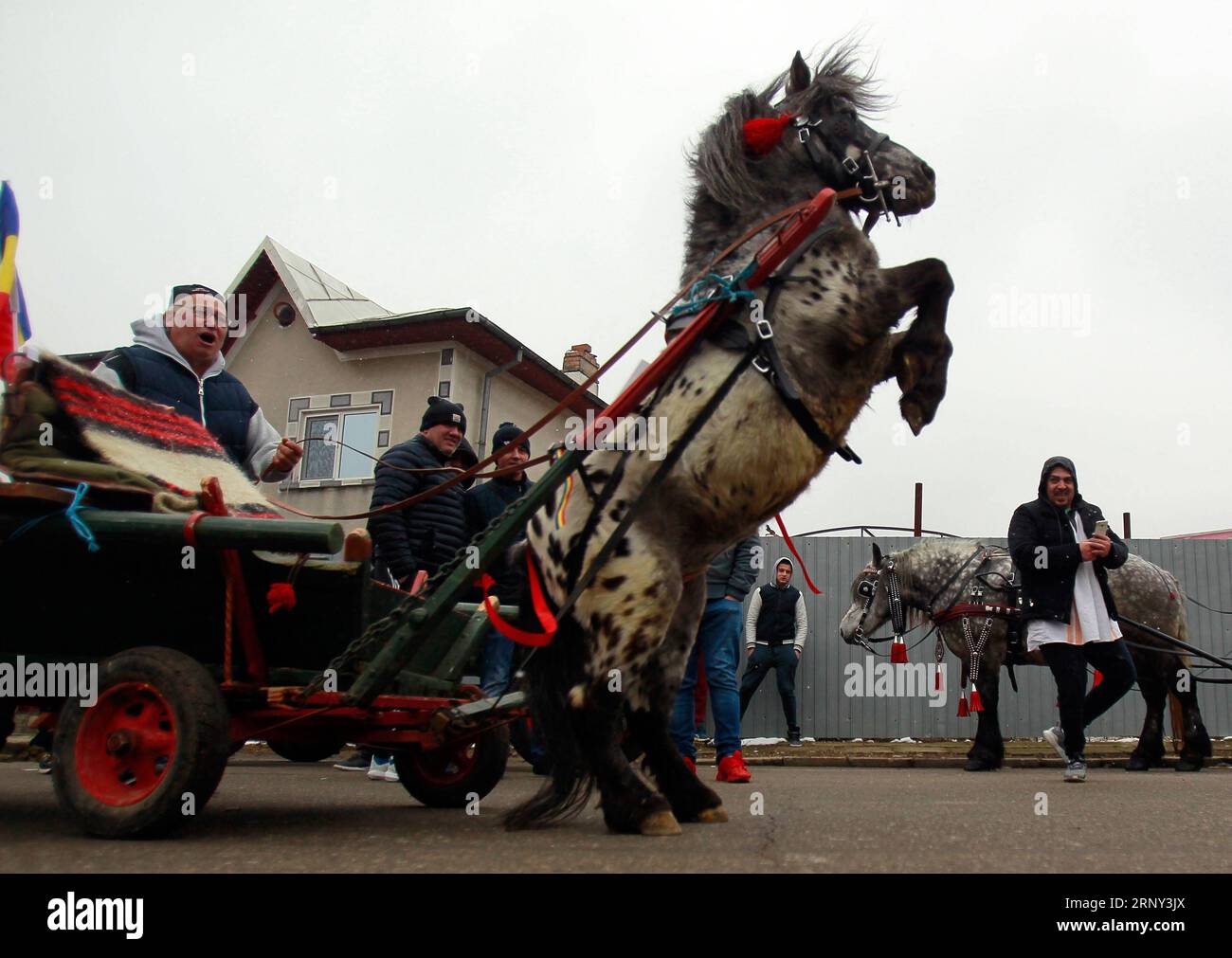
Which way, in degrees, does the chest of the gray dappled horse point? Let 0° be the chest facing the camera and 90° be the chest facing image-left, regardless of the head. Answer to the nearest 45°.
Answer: approximately 90°

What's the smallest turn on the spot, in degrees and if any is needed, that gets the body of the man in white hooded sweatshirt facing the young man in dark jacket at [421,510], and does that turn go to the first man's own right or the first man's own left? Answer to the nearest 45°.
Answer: approximately 90° to the first man's own left

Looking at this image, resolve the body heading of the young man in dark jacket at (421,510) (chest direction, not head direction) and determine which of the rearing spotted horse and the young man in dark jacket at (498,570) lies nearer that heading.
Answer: the rearing spotted horse

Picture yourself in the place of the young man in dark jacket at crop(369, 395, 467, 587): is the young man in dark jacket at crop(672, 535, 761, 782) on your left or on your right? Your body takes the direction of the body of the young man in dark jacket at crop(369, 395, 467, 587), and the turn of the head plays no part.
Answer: on your left

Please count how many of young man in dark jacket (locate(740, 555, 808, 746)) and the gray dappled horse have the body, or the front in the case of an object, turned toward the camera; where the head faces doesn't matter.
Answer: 1

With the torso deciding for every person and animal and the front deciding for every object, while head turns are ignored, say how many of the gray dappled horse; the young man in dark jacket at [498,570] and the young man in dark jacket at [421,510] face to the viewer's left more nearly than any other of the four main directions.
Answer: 1
